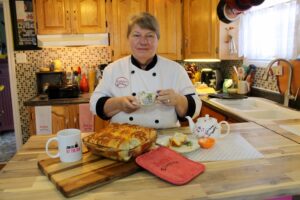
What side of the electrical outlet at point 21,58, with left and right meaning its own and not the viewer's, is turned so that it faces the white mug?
front

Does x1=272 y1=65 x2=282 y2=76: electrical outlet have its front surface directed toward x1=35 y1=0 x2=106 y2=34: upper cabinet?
no

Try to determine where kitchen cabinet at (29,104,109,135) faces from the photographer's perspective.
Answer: facing the viewer

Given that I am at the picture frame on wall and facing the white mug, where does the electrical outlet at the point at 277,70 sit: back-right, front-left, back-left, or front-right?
front-left

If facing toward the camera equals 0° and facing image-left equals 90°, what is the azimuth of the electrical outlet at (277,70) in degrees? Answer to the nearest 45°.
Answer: approximately 0°

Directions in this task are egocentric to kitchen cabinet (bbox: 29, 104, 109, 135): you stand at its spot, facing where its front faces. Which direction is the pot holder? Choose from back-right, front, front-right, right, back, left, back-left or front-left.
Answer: front

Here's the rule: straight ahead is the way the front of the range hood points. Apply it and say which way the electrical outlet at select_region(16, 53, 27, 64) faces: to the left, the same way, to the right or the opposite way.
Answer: the same way

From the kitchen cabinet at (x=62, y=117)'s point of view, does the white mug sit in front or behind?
in front

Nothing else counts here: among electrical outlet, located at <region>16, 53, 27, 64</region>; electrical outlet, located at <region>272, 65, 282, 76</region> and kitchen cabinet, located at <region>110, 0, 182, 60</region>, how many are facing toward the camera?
3

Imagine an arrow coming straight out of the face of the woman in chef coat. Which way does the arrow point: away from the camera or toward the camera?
toward the camera

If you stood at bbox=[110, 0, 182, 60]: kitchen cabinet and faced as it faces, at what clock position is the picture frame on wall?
The picture frame on wall is roughly at 3 o'clock from the kitchen cabinet.

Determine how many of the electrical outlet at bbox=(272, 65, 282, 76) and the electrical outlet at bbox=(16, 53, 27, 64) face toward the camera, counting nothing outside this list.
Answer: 2

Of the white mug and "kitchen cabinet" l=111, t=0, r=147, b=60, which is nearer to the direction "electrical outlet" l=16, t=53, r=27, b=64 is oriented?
the white mug

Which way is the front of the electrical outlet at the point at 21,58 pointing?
toward the camera

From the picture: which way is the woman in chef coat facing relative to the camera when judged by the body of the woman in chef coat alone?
toward the camera

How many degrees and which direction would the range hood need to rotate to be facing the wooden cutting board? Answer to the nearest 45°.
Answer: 0° — it already faces it

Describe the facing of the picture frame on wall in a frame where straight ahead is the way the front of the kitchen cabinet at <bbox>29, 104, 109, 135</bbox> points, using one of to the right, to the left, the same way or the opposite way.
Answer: the same way

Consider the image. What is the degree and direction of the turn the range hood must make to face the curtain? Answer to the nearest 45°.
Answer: approximately 45° to its left
